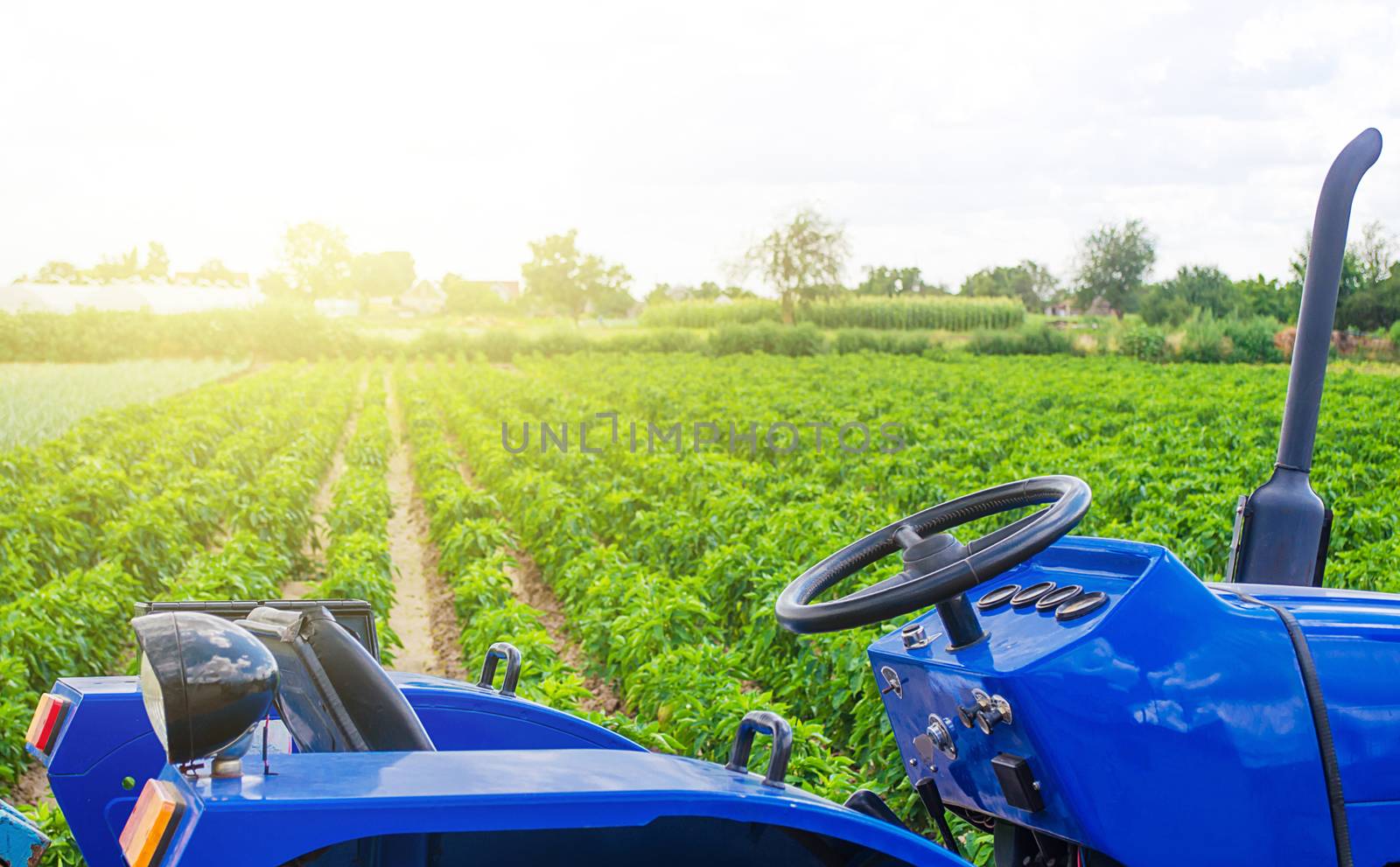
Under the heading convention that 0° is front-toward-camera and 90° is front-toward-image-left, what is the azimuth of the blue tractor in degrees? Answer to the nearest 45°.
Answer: approximately 225°

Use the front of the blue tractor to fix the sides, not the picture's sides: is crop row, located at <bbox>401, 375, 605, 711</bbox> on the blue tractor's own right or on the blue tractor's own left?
on the blue tractor's own left

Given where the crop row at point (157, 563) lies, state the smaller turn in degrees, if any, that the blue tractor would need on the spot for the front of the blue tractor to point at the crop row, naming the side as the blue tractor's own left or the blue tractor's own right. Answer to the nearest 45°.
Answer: approximately 90° to the blue tractor's own left

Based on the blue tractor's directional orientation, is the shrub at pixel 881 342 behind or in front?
in front

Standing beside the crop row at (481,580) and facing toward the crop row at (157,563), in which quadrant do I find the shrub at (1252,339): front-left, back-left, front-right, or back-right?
back-right

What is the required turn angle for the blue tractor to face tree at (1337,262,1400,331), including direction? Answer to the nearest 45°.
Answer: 0° — it already faces it

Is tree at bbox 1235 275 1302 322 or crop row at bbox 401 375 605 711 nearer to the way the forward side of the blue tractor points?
the tree

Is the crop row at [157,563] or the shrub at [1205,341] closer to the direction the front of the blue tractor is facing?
the shrub

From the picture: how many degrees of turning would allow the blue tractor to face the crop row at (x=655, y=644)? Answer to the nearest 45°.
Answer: approximately 45° to its left
